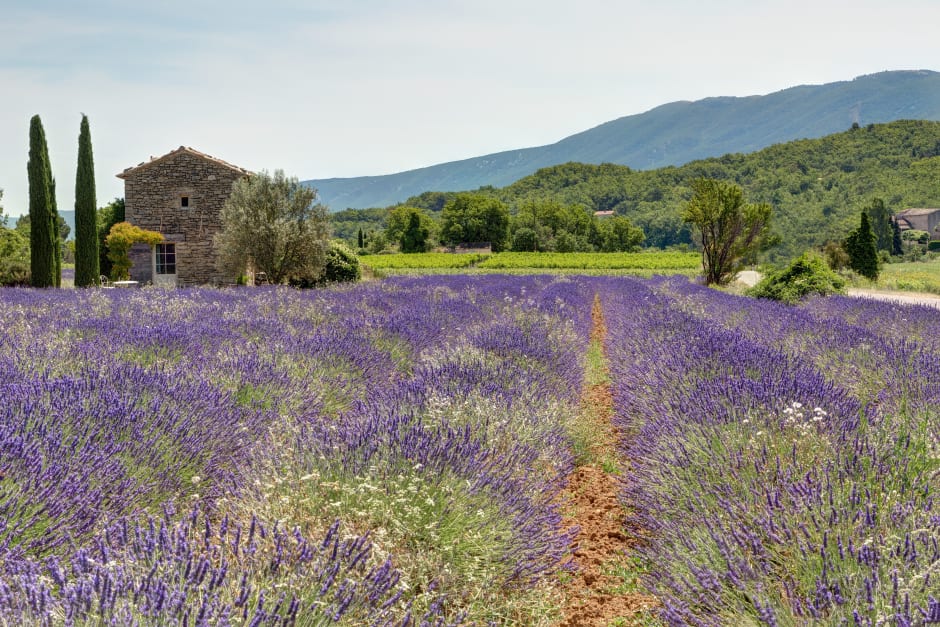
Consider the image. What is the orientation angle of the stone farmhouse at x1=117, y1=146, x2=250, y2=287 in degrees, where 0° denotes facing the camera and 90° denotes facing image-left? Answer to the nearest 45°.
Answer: approximately 0°

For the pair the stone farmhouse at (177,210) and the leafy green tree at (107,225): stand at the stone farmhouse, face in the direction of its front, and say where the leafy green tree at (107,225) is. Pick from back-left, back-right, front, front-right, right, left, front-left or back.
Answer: back-right

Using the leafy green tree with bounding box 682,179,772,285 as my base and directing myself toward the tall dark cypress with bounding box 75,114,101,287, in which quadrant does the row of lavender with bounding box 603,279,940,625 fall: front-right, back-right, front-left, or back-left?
front-left

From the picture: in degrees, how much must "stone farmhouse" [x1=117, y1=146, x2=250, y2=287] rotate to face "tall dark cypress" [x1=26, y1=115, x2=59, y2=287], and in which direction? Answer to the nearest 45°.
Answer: approximately 45° to its right

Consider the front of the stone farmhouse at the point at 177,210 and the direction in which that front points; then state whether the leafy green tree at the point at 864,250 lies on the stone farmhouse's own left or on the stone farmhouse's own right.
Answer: on the stone farmhouse's own left

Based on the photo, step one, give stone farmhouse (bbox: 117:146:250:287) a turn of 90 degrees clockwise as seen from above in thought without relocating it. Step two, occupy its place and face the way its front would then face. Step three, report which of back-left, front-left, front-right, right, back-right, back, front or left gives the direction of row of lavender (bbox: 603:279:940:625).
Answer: left

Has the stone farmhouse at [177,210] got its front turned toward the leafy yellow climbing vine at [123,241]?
no

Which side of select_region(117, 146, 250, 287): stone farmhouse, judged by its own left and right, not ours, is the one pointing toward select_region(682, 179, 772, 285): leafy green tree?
left

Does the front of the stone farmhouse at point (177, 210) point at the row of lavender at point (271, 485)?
yes
